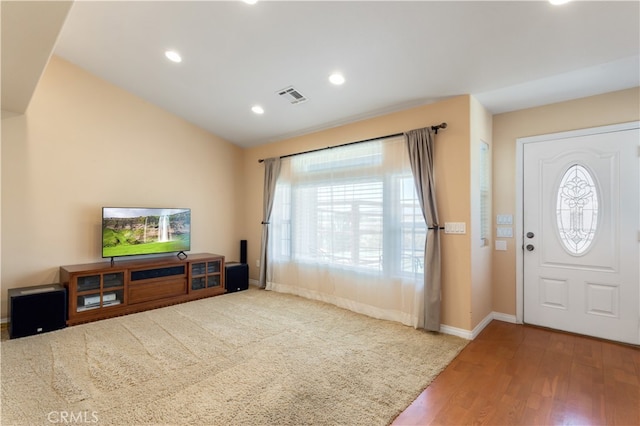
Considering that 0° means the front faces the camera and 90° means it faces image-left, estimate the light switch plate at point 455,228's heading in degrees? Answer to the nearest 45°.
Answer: approximately 0°

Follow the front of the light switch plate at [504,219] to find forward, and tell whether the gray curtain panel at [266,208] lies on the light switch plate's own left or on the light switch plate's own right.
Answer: on the light switch plate's own right

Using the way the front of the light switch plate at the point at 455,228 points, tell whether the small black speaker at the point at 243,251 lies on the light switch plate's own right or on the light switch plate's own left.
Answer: on the light switch plate's own right

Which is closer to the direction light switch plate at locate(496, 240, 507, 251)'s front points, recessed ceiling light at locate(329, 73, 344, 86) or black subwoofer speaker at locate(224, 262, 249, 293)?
the recessed ceiling light

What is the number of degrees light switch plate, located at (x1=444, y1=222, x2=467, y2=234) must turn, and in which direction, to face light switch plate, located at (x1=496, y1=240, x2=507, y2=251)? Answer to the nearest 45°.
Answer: approximately 135° to its left

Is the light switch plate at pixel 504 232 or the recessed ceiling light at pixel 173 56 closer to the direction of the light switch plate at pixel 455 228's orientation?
the recessed ceiling light
